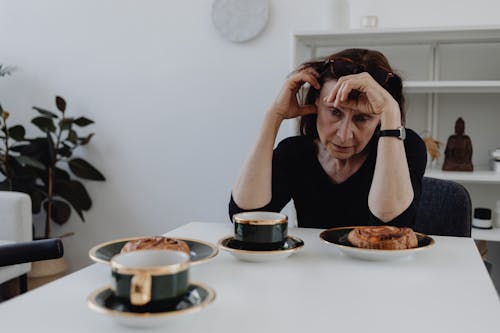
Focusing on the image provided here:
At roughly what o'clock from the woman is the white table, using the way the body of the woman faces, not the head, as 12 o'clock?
The white table is roughly at 12 o'clock from the woman.

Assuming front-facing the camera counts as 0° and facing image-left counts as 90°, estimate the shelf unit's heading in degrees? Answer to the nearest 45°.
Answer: approximately 0°

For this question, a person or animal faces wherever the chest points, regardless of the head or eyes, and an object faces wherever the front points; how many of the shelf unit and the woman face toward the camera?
2

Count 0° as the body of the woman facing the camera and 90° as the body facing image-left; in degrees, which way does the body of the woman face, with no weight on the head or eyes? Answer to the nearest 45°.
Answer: approximately 0°

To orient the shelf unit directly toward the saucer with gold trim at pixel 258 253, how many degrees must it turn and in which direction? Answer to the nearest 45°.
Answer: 0° — it already faces it

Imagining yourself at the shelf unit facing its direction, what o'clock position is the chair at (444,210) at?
The chair is roughly at 12 o'clock from the shelf unit.

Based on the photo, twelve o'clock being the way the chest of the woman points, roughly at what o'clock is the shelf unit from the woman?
The shelf unit is roughly at 7 o'clock from the woman.

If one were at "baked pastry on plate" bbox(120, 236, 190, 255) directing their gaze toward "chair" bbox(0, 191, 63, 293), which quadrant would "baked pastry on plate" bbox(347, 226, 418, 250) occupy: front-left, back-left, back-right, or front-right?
back-right
